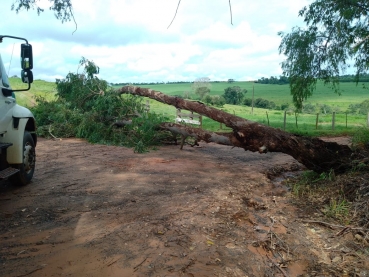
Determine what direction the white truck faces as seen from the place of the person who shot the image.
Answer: facing away from the viewer and to the right of the viewer

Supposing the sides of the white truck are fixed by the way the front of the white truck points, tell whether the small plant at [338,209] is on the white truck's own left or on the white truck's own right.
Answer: on the white truck's own right
